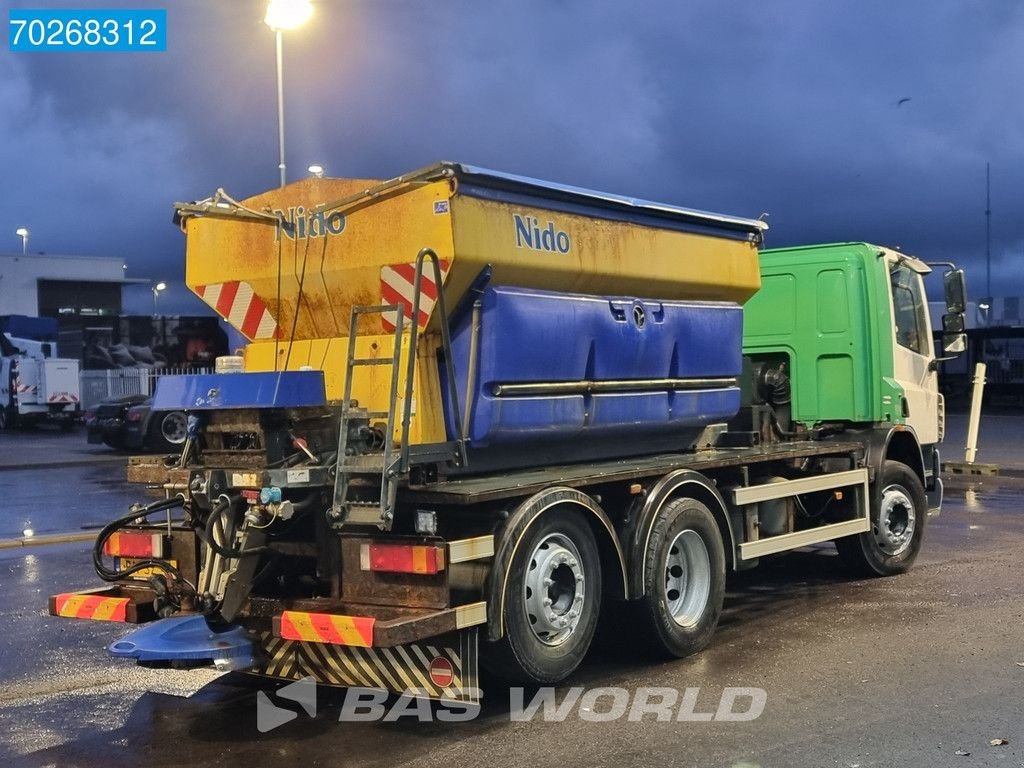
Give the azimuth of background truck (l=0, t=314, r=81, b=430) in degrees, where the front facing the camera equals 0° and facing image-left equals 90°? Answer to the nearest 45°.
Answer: approximately 135°

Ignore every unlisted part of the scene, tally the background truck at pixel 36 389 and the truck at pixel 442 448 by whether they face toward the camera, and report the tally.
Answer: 0

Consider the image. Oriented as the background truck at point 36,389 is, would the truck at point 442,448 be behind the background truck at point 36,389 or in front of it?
behind

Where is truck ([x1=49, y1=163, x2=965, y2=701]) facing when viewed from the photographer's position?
facing away from the viewer and to the right of the viewer

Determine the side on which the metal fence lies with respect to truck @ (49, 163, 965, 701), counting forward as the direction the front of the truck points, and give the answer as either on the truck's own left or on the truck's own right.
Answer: on the truck's own left

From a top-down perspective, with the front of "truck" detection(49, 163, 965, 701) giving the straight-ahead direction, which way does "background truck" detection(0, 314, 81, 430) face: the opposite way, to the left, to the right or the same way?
to the left

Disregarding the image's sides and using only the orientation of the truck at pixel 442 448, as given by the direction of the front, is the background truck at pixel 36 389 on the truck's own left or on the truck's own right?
on the truck's own left

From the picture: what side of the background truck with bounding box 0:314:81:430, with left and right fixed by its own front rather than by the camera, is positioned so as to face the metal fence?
right
